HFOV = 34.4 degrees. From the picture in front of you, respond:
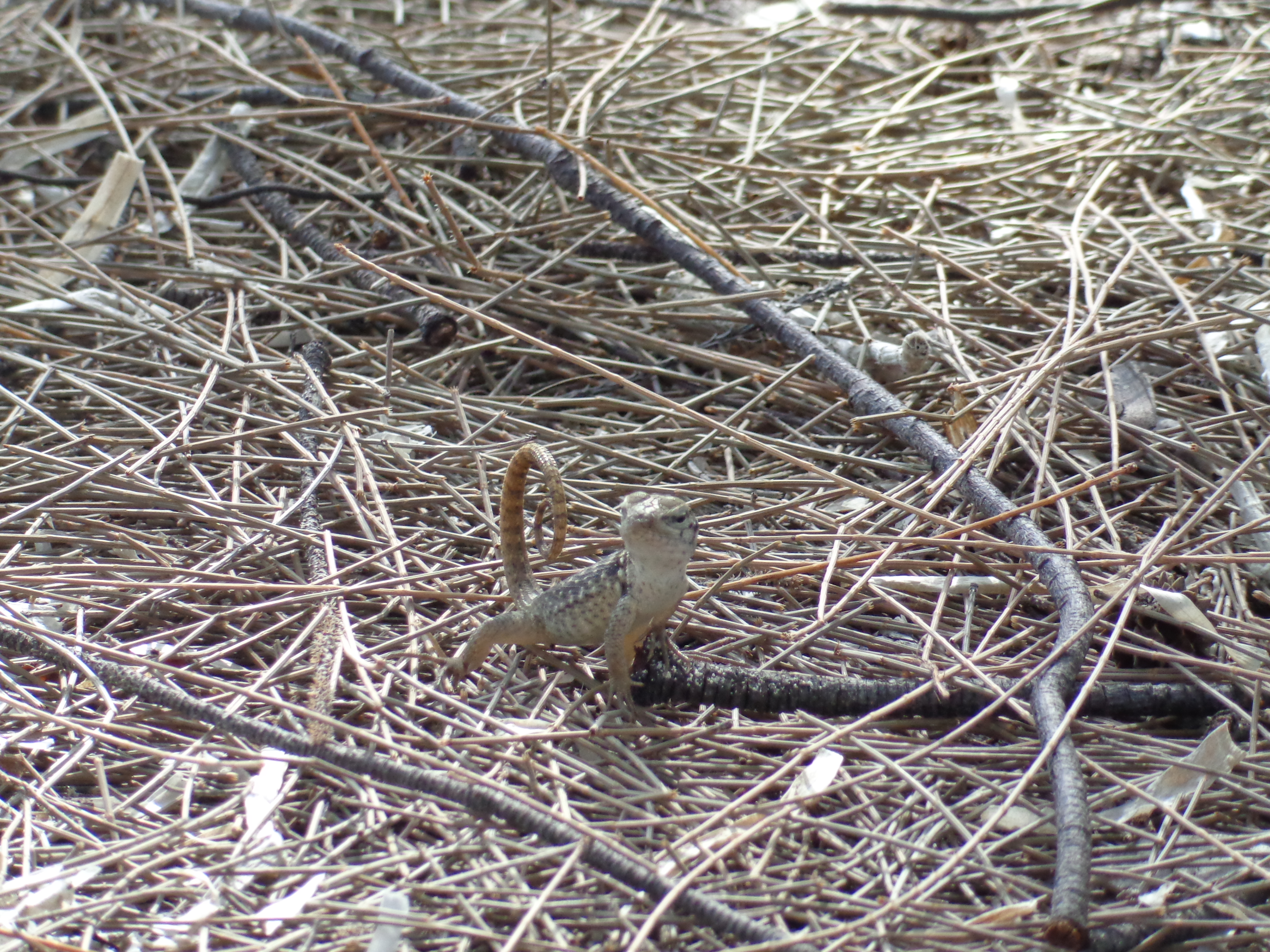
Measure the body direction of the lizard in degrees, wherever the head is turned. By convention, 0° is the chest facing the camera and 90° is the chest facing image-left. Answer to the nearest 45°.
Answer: approximately 315°

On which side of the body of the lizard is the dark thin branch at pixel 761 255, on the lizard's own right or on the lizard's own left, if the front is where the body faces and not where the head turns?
on the lizard's own left

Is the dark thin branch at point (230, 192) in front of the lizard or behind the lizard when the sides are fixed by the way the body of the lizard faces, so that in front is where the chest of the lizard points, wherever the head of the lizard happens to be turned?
behind

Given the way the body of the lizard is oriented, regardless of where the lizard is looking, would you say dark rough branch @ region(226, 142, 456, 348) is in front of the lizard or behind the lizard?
behind

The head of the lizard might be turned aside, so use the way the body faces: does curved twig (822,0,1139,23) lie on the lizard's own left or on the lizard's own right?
on the lizard's own left
